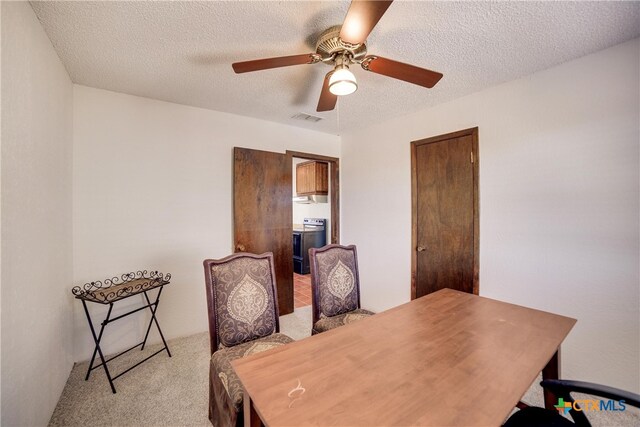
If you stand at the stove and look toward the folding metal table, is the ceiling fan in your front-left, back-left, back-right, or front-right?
front-left

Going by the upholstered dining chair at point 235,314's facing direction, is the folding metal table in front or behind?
behind

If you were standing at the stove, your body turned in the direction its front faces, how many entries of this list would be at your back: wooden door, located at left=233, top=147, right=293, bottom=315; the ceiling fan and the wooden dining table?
0

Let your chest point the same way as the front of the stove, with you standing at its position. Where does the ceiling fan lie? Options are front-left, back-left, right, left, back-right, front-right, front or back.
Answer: front-left

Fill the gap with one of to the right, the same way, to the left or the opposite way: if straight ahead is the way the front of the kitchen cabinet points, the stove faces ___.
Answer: the same way

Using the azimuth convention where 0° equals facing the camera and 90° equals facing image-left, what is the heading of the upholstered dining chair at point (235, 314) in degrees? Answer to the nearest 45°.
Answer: approximately 315°

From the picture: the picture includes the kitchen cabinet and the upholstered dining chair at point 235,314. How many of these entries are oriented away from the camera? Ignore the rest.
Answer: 0

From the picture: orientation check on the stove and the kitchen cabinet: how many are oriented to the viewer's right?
0

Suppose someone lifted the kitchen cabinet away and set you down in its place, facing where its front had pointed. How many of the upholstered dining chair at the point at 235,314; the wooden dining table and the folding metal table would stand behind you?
0

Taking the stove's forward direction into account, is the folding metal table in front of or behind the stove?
in front

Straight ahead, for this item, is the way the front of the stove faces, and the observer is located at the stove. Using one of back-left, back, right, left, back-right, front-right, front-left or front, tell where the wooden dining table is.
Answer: front-left
